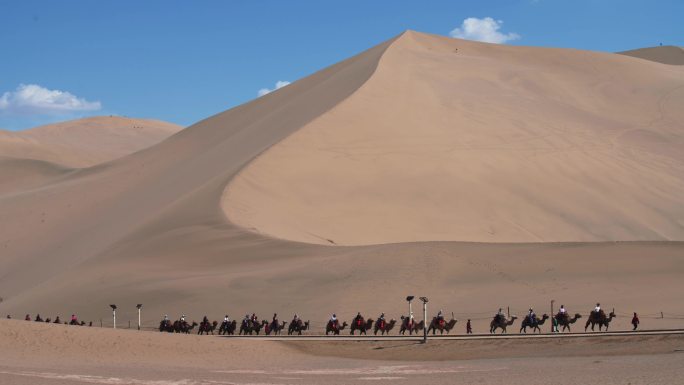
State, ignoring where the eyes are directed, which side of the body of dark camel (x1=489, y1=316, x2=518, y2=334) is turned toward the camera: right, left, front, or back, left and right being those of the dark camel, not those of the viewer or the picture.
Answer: right

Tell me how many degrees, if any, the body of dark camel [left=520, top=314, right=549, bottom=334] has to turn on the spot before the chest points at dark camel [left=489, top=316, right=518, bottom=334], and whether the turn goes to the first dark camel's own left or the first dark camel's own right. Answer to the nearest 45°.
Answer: approximately 180°

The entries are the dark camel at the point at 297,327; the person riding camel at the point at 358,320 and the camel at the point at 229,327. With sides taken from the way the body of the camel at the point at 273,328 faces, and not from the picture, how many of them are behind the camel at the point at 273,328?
1

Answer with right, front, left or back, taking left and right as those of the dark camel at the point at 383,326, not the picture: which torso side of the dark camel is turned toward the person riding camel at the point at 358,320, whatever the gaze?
back

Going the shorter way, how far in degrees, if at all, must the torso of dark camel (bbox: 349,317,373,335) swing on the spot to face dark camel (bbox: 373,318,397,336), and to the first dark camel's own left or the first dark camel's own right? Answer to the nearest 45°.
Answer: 0° — it already faces it

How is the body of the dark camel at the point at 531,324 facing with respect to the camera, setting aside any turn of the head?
to the viewer's right

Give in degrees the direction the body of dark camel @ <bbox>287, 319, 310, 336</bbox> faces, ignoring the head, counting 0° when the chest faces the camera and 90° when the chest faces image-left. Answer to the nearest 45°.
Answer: approximately 270°

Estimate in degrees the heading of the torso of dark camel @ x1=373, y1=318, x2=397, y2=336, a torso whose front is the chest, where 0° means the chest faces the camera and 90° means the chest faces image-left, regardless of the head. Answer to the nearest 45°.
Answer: approximately 270°

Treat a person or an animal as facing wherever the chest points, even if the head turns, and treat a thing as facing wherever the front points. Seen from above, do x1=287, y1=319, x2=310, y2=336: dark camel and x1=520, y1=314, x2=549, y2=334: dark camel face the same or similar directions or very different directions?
same or similar directions

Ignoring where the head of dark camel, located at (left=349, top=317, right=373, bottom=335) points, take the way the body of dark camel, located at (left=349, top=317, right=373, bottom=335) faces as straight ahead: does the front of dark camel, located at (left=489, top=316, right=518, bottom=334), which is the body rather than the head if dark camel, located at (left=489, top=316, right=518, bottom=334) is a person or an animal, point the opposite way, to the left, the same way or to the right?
the same way

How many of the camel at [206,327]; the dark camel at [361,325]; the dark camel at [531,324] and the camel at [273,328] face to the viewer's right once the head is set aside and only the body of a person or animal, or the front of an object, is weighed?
4

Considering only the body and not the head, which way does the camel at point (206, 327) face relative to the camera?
to the viewer's right

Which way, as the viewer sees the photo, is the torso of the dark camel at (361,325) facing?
to the viewer's right

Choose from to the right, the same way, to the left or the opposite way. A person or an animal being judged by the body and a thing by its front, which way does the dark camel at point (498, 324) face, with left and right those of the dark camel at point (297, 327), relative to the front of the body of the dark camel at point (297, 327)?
the same way

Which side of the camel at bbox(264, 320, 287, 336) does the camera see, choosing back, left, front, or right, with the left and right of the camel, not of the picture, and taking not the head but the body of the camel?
right
